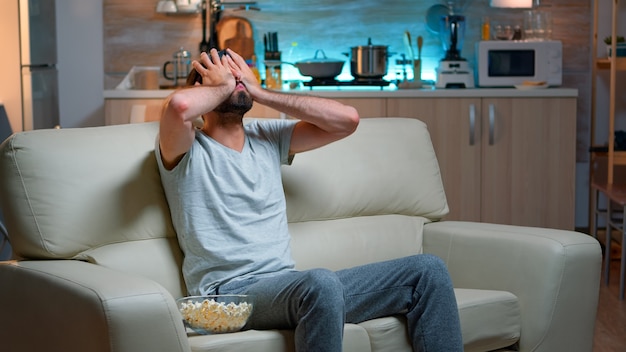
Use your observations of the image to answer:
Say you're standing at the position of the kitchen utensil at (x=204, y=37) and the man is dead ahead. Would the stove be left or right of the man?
left

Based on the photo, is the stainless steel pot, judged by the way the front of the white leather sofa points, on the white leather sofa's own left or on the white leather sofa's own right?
on the white leather sofa's own left

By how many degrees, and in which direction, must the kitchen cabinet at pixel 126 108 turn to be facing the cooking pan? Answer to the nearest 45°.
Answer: approximately 90° to its left

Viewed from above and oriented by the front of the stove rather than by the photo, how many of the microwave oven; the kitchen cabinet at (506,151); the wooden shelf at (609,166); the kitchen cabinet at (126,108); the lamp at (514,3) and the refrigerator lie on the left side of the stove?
4

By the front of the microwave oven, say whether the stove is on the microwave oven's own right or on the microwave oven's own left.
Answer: on the microwave oven's own right

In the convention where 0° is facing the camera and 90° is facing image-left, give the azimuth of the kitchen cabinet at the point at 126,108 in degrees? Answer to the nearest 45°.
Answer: approximately 0°

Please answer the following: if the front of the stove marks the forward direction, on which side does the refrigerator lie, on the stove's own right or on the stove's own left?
on the stove's own right

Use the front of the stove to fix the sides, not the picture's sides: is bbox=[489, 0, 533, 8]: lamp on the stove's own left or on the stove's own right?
on the stove's own left
